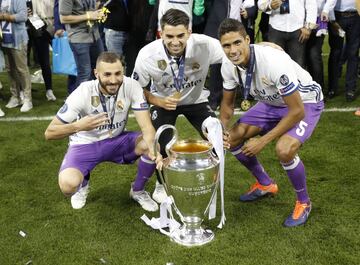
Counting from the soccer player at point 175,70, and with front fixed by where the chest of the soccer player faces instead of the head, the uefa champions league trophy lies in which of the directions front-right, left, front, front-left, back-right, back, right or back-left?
front

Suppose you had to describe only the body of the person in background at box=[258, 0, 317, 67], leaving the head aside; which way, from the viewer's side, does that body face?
toward the camera

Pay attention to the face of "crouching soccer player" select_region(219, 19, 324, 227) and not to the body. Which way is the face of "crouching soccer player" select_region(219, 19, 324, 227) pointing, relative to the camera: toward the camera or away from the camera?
toward the camera

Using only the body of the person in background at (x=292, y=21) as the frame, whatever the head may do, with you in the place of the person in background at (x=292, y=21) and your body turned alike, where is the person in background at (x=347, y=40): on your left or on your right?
on your left

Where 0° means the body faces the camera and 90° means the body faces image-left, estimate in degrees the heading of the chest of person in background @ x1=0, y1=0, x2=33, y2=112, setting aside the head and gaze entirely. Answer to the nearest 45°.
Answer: approximately 45°

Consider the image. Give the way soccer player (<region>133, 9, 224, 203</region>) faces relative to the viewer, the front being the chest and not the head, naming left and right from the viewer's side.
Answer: facing the viewer

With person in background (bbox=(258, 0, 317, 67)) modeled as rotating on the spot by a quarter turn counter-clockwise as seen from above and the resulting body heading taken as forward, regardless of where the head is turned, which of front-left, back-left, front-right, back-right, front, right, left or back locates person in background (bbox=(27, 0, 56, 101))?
back

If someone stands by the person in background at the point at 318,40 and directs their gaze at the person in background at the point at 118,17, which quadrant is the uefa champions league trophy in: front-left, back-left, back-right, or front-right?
front-left

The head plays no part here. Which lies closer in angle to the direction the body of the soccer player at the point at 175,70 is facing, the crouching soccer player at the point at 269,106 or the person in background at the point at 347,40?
the crouching soccer player

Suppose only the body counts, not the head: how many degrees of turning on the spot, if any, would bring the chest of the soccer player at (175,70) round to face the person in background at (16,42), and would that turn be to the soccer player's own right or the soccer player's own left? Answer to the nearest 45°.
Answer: approximately 135° to the soccer player's own right

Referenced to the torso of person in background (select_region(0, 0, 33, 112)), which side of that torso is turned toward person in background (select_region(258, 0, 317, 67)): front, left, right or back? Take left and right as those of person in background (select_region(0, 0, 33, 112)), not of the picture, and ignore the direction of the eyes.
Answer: left

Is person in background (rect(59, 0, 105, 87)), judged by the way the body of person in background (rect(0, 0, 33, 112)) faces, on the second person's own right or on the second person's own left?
on the second person's own left

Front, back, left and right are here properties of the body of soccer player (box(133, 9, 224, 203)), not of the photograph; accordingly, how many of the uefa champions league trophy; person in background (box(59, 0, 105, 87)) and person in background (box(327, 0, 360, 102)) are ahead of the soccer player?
1
